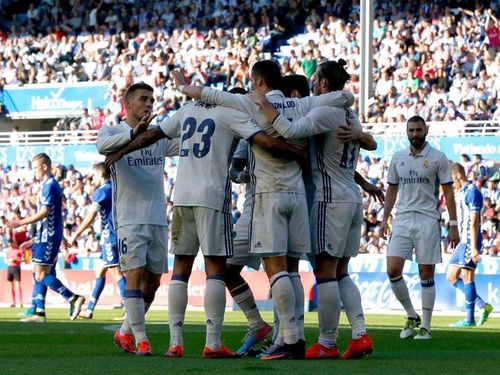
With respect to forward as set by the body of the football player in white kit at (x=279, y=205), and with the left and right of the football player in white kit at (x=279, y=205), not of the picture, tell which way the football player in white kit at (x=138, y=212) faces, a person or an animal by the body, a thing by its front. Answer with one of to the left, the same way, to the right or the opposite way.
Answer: the opposite way

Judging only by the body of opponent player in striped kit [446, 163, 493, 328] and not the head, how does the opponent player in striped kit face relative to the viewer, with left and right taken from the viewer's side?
facing to the left of the viewer
